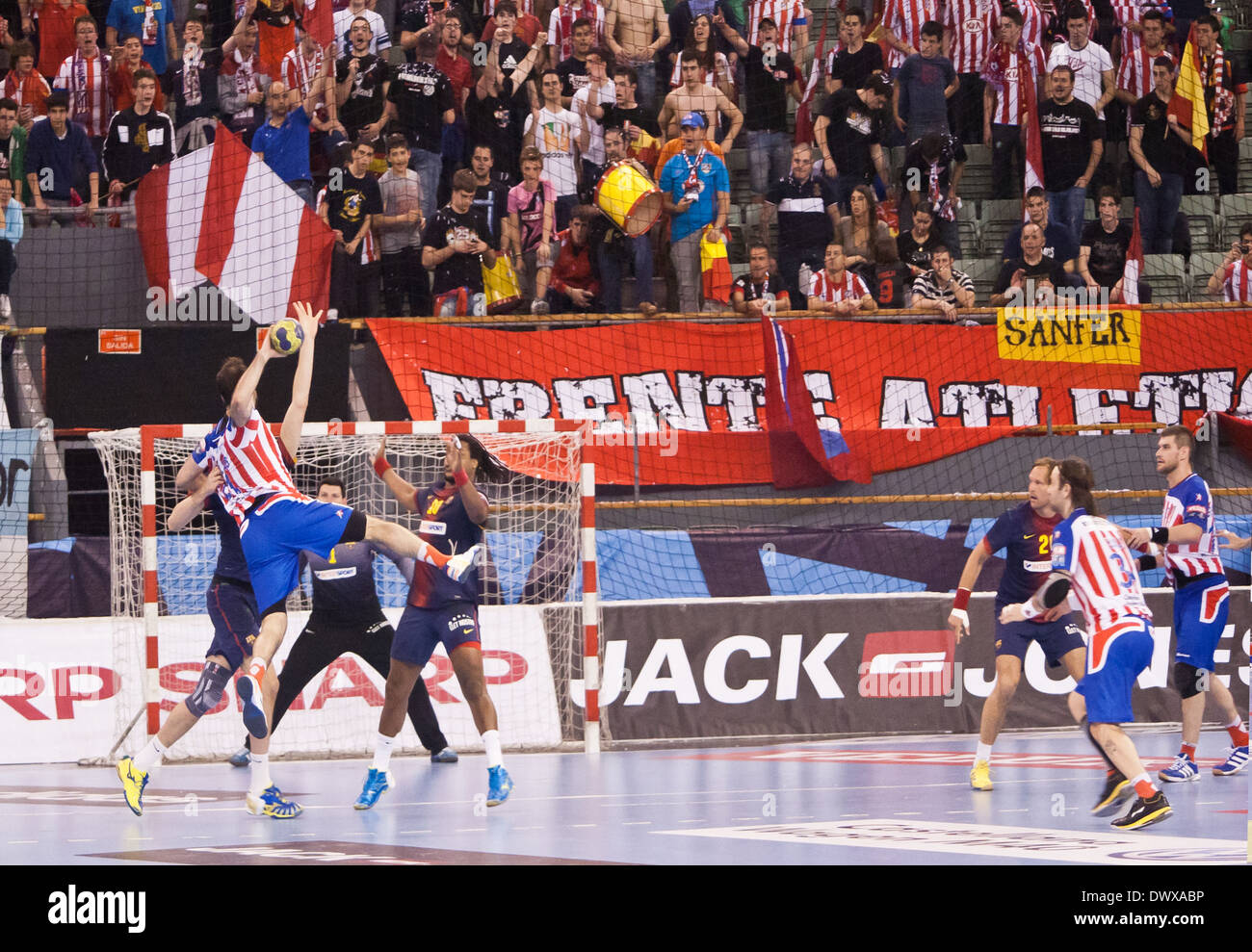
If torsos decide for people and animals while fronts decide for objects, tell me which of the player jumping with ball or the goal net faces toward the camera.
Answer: the goal net

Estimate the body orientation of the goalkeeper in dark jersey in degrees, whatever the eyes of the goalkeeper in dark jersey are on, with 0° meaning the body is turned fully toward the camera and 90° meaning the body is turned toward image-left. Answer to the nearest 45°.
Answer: approximately 0°

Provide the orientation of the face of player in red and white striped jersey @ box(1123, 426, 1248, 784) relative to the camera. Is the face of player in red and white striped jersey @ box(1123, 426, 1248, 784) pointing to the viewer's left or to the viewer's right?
to the viewer's left

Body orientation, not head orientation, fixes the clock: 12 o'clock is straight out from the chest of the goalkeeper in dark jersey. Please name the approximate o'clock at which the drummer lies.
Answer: The drummer is roughly at 7 o'clock from the goalkeeper in dark jersey.

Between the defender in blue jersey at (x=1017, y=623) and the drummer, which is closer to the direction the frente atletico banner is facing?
the defender in blue jersey

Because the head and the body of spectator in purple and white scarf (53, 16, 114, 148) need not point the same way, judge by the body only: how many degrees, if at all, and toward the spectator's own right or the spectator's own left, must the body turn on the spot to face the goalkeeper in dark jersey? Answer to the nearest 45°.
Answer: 0° — they already face them

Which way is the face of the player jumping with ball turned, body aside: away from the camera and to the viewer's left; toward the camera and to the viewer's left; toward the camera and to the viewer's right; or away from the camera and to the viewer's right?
away from the camera and to the viewer's left

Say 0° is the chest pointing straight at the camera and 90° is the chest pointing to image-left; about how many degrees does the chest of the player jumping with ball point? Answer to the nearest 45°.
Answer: approximately 225°

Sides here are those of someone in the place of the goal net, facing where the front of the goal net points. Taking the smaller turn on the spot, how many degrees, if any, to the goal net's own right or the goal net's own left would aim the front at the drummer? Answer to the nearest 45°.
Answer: approximately 135° to the goal net's own left

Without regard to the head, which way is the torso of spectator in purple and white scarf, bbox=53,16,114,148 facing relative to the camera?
toward the camera

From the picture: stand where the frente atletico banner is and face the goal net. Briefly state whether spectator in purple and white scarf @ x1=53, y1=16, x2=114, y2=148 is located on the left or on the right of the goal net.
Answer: right

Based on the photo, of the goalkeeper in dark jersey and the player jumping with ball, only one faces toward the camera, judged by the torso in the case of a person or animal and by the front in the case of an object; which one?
the goalkeeper in dark jersey

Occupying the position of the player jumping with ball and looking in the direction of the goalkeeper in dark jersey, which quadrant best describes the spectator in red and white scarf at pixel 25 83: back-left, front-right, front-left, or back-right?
front-left

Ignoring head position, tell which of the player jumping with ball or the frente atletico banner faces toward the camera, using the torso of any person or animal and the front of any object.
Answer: the frente atletico banner

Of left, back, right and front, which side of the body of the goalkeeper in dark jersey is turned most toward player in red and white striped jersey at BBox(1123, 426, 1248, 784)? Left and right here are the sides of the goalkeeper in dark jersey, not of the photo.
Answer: left

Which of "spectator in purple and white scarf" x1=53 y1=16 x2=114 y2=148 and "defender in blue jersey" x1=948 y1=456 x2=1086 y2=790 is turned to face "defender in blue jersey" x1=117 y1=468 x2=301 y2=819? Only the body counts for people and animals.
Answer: the spectator in purple and white scarf

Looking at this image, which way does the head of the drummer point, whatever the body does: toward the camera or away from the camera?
toward the camera

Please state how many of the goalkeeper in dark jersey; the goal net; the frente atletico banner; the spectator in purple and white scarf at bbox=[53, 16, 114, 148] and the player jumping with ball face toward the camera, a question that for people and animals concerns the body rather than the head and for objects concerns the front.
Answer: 4
